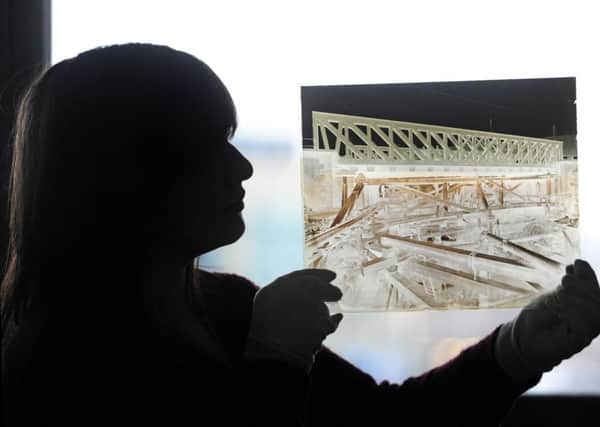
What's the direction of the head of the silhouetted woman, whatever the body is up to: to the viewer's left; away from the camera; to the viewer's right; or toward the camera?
to the viewer's right

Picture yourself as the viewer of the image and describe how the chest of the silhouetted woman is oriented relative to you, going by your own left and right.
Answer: facing to the right of the viewer
